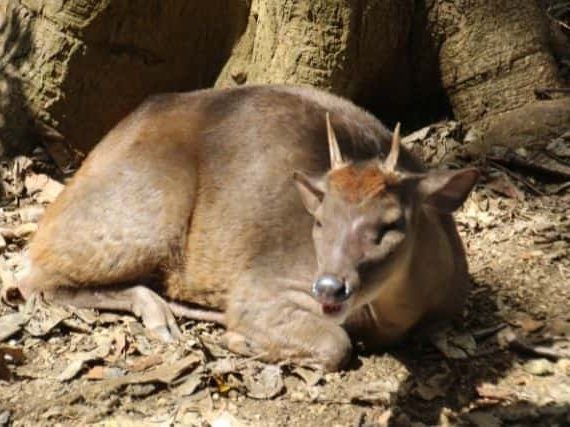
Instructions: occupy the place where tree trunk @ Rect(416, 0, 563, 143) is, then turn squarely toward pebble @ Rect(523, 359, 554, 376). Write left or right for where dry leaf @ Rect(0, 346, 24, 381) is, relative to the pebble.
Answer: right

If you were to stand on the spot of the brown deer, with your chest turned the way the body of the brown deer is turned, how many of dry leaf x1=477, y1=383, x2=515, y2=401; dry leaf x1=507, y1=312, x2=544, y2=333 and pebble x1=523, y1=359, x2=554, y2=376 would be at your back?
0

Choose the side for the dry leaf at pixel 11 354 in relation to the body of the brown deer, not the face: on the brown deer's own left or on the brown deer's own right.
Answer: on the brown deer's own right

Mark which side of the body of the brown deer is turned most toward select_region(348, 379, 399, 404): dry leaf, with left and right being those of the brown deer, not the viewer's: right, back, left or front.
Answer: front

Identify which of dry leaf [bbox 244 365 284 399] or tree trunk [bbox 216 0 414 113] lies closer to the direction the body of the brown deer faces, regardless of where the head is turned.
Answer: the dry leaf

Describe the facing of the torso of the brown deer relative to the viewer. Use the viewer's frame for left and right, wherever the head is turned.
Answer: facing the viewer and to the right of the viewer

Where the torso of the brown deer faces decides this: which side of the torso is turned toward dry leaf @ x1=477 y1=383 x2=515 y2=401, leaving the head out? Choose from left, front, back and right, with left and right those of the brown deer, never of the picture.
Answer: front

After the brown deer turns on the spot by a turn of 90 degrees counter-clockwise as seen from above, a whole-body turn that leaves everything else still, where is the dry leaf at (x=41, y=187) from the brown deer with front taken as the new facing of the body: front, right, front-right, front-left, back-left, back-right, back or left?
left

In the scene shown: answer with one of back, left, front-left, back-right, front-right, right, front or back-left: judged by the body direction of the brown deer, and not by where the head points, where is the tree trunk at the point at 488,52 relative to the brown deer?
left

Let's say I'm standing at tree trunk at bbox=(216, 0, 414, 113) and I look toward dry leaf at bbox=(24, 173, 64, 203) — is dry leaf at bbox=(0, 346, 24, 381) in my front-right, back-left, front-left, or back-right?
front-left
